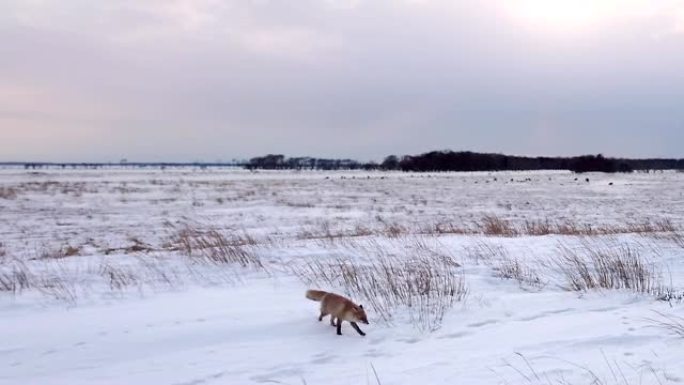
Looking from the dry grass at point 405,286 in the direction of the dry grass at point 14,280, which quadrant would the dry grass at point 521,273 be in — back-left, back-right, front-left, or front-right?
back-right

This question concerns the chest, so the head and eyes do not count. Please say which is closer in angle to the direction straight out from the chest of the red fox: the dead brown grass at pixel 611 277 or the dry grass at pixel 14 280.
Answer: the dead brown grass

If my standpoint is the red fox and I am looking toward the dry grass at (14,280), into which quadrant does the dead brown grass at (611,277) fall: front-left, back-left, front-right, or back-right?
back-right

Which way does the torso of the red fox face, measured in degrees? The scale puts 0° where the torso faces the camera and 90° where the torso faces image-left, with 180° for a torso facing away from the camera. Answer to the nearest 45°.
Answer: approximately 315°

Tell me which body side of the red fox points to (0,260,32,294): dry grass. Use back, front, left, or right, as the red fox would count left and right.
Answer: back
